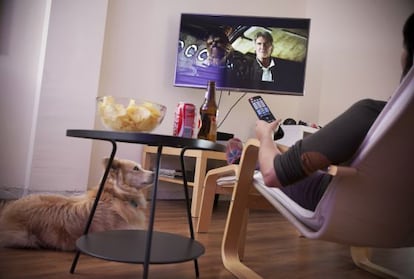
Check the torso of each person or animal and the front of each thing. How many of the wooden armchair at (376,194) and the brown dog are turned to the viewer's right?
1

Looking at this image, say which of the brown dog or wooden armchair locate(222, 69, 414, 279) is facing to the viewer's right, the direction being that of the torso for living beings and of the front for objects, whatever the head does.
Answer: the brown dog

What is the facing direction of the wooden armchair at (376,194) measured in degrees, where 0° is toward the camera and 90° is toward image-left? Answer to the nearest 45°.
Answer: approximately 135°

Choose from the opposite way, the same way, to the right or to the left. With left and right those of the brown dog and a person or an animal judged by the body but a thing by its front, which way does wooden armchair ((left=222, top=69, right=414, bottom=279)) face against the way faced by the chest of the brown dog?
to the left

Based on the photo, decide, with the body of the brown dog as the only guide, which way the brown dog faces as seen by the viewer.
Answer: to the viewer's right

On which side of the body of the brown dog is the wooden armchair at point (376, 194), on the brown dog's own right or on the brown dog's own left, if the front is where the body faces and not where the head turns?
on the brown dog's own right
